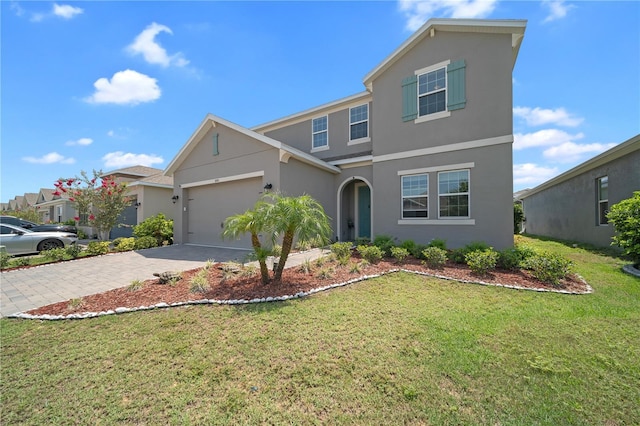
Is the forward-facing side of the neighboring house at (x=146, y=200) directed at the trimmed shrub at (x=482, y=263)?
no

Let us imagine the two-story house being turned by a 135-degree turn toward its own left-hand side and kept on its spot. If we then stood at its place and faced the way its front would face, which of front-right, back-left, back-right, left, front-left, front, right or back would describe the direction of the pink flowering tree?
back

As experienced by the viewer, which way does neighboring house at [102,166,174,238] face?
facing the viewer and to the left of the viewer

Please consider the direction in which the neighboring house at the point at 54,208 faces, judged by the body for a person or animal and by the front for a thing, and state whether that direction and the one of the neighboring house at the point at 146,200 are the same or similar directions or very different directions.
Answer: same or similar directions

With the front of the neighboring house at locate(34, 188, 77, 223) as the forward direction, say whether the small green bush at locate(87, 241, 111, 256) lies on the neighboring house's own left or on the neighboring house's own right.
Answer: on the neighboring house's own left

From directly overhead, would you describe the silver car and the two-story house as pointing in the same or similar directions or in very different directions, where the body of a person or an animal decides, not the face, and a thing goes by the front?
very different directions

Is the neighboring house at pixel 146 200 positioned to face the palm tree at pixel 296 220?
no

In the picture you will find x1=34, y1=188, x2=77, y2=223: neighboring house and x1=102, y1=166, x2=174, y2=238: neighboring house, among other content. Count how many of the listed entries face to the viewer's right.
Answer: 0
